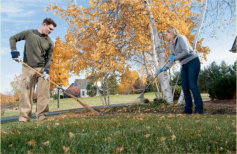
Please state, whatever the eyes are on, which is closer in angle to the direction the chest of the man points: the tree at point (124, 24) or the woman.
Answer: the woman

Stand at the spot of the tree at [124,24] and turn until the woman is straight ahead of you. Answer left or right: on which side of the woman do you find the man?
right

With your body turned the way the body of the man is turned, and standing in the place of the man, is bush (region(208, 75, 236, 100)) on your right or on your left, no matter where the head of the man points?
on your left

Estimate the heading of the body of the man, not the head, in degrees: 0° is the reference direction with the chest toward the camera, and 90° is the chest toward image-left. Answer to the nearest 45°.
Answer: approximately 315°

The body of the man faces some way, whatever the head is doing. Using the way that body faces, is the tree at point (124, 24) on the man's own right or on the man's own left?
on the man's own left

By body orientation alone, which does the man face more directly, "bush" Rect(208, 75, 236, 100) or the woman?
the woman

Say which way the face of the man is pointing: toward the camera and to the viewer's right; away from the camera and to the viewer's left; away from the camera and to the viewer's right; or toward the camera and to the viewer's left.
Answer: toward the camera and to the viewer's right
